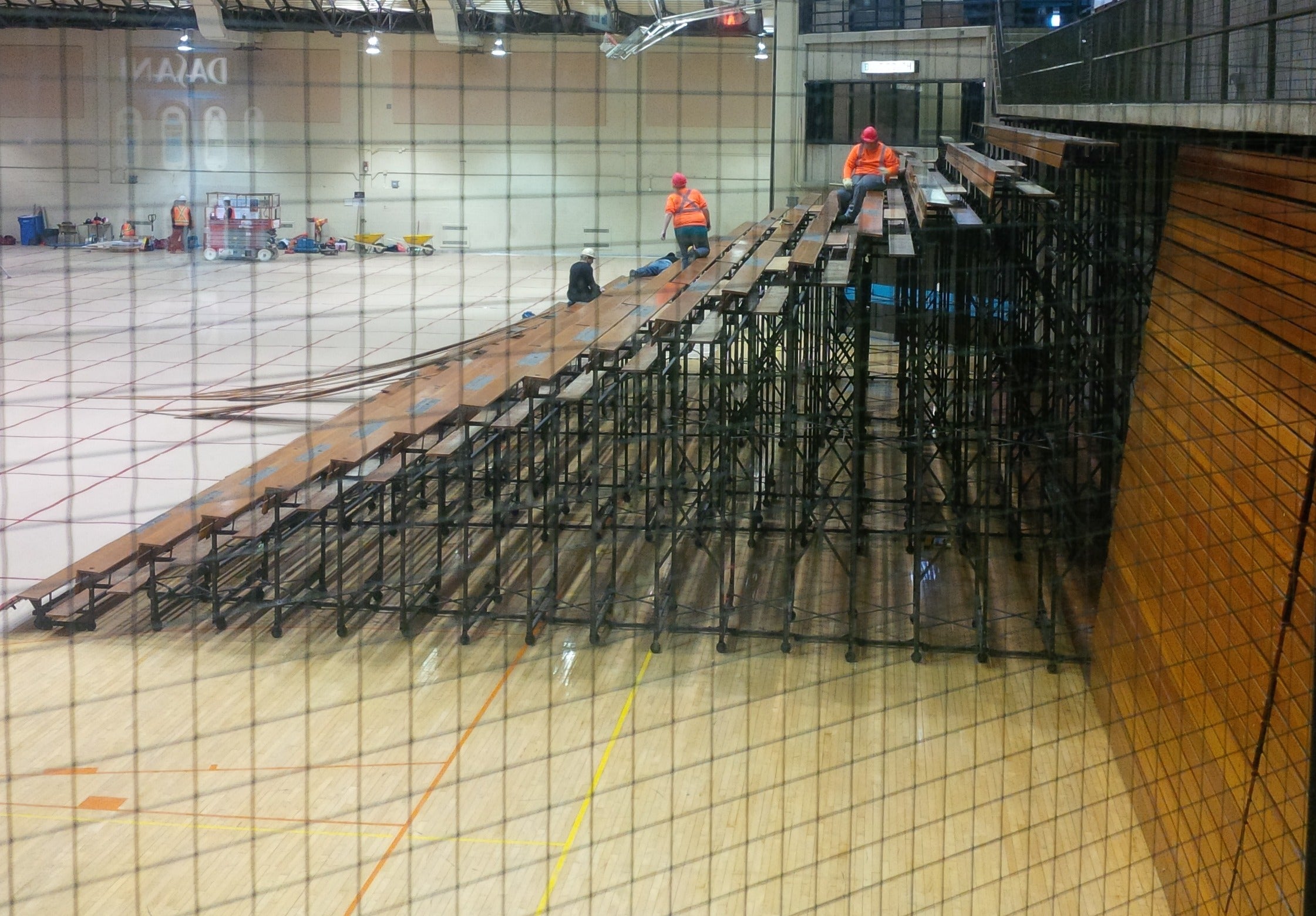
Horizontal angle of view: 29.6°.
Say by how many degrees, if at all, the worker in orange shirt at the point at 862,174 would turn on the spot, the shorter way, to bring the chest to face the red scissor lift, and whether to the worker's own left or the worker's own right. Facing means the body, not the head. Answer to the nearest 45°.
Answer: approximately 90° to the worker's own right

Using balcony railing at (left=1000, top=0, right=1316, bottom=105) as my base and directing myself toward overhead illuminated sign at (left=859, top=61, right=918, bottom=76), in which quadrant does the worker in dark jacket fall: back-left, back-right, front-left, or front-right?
front-left

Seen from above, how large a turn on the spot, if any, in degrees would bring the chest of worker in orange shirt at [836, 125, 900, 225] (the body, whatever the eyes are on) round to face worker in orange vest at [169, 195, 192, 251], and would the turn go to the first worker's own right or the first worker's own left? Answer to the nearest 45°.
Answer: approximately 90° to the first worker's own right

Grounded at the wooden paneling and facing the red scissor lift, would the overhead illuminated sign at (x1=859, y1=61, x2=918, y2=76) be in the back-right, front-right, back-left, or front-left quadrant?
front-right

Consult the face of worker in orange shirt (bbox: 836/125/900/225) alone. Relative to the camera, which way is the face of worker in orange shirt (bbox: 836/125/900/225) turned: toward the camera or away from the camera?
toward the camera

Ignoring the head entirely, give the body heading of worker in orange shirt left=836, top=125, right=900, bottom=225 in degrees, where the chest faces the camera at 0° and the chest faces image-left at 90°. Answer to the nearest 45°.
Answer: approximately 45°

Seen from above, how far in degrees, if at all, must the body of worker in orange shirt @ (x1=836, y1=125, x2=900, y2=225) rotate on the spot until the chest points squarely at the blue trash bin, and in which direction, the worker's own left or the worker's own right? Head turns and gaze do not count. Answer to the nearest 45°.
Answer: approximately 90° to the worker's own right

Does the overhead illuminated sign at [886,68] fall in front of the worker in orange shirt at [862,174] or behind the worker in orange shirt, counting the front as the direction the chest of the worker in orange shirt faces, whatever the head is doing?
behind

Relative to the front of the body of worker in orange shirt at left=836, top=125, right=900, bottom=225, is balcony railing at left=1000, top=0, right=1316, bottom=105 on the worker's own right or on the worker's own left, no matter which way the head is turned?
on the worker's own left

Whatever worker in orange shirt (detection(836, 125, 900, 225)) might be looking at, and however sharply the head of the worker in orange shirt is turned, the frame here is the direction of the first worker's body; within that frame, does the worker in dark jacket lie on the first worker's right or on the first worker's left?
on the first worker's right
